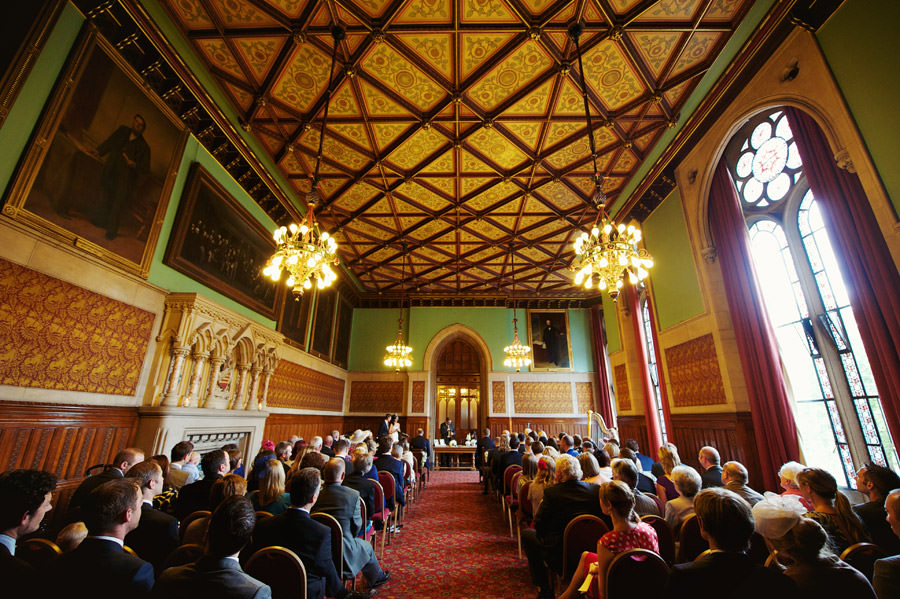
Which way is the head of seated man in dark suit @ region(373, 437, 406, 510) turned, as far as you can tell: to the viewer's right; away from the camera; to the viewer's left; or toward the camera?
away from the camera

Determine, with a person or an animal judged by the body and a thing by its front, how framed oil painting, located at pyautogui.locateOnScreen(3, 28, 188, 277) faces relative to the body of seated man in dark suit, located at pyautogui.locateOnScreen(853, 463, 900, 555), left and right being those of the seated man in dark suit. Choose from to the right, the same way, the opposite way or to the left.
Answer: to the right

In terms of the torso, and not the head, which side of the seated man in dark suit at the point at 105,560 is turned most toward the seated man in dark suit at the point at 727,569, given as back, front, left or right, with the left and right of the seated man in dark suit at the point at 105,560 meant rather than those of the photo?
right

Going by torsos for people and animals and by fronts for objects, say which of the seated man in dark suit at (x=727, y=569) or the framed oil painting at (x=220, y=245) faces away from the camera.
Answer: the seated man in dark suit

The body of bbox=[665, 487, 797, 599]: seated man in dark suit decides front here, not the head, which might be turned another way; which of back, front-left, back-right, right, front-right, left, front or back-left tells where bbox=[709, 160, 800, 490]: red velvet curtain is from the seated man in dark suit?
front

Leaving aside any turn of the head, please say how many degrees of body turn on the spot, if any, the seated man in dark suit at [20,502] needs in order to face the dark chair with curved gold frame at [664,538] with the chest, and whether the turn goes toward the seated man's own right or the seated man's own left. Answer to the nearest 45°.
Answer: approximately 90° to the seated man's own right

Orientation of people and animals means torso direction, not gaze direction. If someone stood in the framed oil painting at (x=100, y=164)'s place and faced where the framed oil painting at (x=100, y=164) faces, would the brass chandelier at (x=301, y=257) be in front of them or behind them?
in front

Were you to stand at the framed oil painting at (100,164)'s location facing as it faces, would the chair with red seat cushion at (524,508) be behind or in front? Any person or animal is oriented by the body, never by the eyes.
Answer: in front

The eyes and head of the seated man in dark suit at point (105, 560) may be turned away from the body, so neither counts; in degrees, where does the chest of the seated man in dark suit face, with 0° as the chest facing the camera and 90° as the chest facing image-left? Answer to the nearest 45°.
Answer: approximately 225°

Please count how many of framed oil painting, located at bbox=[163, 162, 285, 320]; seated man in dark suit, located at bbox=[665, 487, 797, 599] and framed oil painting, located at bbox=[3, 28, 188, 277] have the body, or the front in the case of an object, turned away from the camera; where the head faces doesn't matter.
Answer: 1

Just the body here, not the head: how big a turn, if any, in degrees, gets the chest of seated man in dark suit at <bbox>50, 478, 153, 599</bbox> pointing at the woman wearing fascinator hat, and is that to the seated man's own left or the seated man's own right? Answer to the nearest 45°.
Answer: approximately 90° to the seated man's own right

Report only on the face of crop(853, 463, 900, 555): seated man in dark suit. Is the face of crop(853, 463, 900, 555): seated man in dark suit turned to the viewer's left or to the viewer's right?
to the viewer's left

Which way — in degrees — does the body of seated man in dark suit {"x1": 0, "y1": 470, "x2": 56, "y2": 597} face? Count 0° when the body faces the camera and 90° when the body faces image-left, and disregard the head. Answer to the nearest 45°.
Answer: approximately 225°

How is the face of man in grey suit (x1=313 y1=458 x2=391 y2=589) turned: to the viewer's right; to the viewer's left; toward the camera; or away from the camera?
away from the camera

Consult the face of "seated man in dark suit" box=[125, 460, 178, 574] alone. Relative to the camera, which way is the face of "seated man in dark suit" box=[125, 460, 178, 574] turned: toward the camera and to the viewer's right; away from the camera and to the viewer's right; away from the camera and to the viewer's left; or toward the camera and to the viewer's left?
away from the camera and to the viewer's right
